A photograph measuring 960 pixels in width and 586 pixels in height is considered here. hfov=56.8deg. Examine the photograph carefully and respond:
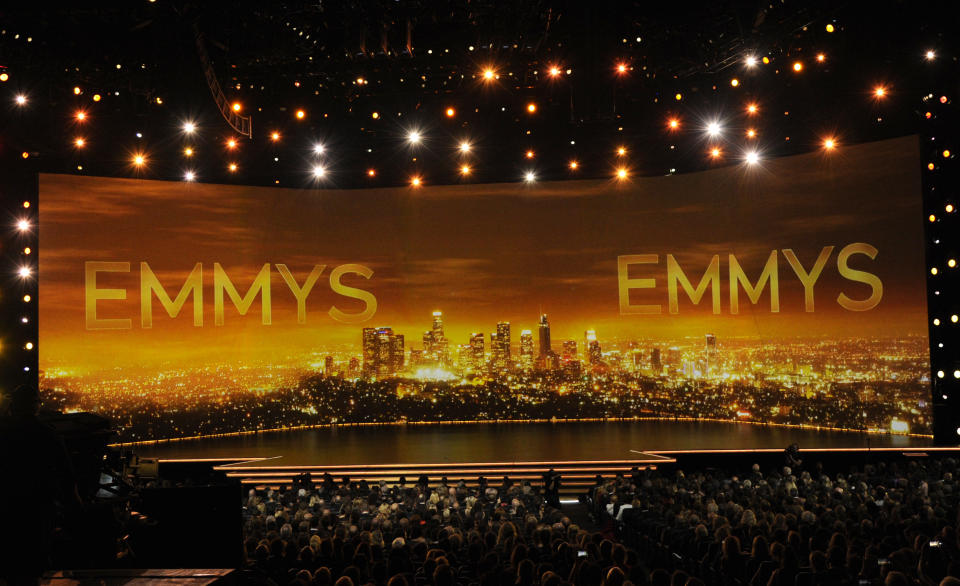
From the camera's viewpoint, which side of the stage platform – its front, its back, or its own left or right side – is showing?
front

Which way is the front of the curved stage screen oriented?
toward the camera

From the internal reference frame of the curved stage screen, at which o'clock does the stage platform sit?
The stage platform is roughly at 12 o'clock from the curved stage screen.

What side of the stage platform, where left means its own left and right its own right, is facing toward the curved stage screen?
back

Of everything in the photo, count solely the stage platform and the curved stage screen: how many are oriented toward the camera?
2
